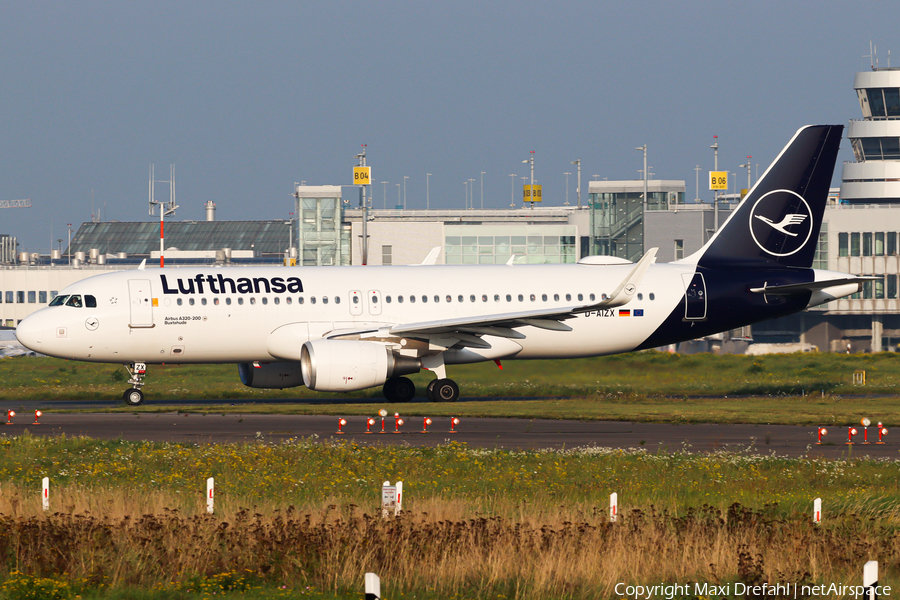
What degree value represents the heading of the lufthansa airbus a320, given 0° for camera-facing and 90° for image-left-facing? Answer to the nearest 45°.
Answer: approximately 90°

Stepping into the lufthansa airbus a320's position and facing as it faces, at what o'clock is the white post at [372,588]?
The white post is roughly at 9 o'clock from the lufthansa airbus a320.
